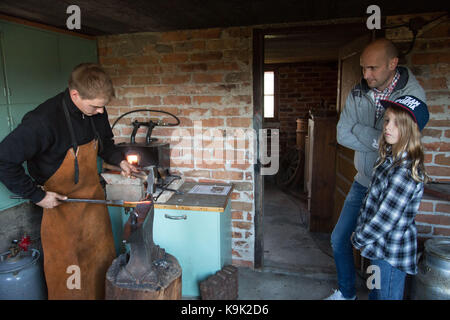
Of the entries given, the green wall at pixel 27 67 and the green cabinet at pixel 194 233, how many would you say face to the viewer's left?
0

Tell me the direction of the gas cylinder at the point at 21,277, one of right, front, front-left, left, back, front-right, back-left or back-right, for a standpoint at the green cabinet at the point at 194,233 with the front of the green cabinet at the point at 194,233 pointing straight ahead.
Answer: right

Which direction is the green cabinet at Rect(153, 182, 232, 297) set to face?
toward the camera

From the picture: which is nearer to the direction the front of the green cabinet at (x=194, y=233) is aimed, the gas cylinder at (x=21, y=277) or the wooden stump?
the wooden stump

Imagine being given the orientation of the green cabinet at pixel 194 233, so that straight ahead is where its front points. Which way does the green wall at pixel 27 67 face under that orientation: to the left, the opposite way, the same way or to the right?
to the left

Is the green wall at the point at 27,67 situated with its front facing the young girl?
yes

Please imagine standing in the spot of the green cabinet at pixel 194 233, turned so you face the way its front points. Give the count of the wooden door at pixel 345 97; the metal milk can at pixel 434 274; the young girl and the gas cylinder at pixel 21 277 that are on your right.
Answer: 1

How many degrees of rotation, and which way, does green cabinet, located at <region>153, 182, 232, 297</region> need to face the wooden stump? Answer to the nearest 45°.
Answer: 0° — it already faces it

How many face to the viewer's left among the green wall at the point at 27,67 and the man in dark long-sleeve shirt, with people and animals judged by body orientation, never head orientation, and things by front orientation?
0

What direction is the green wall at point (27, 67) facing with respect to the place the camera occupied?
facing the viewer and to the right of the viewer

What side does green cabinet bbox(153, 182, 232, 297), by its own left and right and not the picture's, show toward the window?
back

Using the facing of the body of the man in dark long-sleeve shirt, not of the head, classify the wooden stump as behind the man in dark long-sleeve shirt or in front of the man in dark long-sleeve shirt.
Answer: in front
